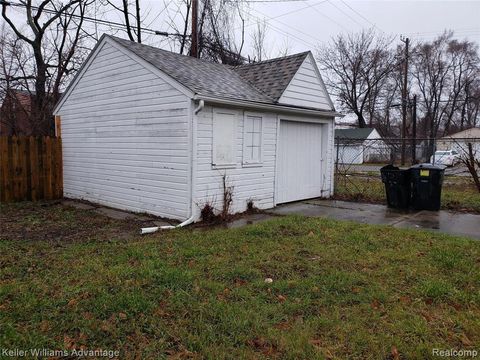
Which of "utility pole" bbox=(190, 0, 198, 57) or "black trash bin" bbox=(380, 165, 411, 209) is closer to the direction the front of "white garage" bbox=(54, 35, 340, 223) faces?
the black trash bin

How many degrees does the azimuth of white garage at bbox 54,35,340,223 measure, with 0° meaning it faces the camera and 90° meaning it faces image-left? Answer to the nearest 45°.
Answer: approximately 315°

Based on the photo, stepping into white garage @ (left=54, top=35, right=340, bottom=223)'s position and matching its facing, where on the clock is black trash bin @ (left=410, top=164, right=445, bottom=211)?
The black trash bin is roughly at 11 o'clock from the white garage.

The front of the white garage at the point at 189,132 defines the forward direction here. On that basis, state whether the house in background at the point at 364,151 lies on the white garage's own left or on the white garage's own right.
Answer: on the white garage's own left

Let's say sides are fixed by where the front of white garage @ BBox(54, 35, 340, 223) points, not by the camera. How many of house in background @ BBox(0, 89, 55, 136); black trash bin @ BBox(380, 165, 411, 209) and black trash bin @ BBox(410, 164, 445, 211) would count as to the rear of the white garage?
1

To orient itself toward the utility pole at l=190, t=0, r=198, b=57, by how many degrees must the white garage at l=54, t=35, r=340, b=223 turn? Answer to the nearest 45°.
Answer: approximately 135° to its left

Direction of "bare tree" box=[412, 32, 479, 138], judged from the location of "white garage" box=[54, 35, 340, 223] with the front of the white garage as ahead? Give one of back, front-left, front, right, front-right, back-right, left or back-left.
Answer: left

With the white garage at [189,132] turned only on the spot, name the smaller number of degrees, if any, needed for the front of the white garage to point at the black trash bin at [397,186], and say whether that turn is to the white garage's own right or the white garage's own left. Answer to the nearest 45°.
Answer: approximately 45° to the white garage's own left
